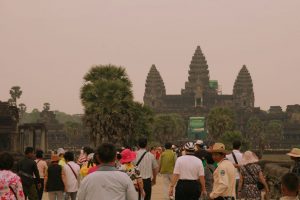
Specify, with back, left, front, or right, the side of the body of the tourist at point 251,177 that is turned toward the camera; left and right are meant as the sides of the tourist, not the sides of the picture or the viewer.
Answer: back

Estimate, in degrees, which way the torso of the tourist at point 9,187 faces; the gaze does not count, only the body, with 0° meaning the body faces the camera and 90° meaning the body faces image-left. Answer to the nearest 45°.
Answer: approximately 180°

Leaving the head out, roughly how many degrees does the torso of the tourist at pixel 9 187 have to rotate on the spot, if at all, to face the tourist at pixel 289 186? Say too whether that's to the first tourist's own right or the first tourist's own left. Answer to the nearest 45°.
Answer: approximately 135° to the first tourist's own right

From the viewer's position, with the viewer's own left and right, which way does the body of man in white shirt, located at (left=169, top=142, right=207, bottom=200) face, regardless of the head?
facing away from the viewer

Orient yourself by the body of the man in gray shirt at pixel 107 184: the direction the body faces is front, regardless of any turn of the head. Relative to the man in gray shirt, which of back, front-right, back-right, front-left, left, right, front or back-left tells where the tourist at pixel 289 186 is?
right

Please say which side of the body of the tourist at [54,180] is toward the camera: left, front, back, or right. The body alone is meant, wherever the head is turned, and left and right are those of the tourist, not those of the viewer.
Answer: back

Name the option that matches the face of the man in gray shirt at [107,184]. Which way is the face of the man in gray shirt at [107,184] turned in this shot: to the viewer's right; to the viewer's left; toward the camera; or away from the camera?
away from the camera

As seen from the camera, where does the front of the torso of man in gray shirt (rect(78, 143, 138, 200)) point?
away from the camera

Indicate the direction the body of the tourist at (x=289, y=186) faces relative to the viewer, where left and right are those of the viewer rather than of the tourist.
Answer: facing away from the viewer

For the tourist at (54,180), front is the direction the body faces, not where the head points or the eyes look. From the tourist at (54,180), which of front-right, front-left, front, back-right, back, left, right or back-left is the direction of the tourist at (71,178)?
back-right

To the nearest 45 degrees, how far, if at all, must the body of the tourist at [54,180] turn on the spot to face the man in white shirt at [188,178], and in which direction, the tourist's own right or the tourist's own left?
approximately 135° to the tourist's own right
